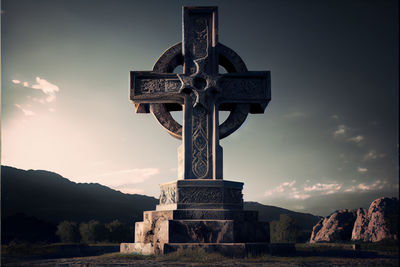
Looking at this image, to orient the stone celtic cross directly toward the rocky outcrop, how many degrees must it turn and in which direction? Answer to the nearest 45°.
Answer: approximately 135° to its left

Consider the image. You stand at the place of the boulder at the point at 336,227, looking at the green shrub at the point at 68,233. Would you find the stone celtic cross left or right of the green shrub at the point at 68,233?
left

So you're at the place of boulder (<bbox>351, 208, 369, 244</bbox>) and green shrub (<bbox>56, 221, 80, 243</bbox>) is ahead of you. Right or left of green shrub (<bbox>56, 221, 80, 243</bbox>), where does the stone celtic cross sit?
left

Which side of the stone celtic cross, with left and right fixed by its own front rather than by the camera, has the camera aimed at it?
front

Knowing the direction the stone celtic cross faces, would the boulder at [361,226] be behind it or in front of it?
behind

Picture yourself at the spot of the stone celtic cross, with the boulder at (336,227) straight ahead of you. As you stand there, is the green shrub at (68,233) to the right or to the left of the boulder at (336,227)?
left

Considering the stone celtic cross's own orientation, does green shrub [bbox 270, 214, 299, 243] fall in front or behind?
behind
